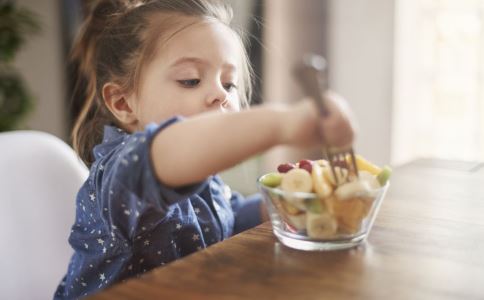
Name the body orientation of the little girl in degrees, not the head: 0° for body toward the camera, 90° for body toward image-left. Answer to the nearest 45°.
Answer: approximately 315°

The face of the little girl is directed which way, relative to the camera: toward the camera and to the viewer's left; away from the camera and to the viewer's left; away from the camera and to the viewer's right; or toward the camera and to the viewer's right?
toward the camera and to the viewer's right
